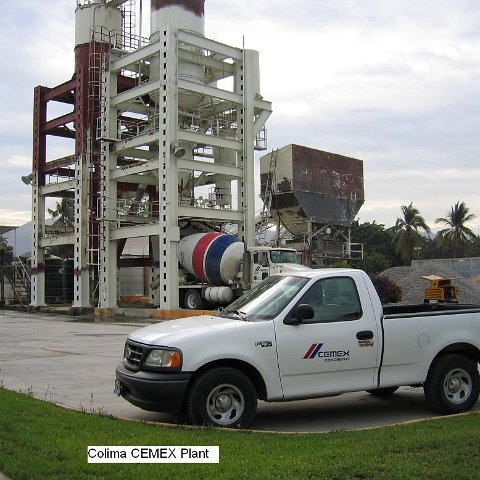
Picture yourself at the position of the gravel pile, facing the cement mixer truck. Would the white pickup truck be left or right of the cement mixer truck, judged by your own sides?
left

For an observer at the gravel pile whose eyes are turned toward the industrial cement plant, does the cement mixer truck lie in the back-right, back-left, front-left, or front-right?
front-left

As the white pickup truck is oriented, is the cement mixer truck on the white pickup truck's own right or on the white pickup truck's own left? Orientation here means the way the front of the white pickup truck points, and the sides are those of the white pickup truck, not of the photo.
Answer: on the white pickup truck's own right

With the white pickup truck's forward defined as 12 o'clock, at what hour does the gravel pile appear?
The gravel pile is roughly at 5 o'clock from the white pickup truck.

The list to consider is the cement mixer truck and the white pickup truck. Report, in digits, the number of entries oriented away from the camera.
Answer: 0

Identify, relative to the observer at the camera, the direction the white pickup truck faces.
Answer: facing the viewer and to the left of the viewer

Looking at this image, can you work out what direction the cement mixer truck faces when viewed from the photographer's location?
facing the viewer and to the right of the viewer

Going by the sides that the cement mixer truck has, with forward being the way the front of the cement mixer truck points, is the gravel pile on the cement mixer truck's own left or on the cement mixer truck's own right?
on the cement mixer truck's own left

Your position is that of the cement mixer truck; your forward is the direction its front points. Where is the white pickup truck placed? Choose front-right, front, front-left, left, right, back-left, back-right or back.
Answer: front-right
